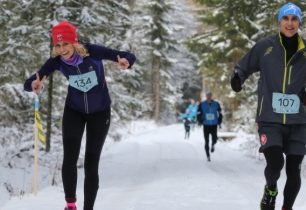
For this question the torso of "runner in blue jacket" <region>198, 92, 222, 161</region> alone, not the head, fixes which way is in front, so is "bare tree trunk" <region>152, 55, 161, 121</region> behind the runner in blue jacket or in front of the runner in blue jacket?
behind

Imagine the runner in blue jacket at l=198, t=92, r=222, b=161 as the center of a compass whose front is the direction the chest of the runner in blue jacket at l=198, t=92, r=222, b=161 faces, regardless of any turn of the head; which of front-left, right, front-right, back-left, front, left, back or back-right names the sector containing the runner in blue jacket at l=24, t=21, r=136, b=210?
front

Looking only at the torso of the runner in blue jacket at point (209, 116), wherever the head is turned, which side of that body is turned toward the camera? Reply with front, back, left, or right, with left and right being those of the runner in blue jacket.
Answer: front

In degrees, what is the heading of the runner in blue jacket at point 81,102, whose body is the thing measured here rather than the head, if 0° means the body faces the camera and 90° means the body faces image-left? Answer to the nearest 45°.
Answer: approximately 0°

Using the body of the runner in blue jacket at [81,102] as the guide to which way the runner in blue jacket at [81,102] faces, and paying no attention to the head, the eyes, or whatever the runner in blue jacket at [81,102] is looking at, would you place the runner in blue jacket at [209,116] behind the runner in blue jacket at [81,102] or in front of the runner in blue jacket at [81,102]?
behind

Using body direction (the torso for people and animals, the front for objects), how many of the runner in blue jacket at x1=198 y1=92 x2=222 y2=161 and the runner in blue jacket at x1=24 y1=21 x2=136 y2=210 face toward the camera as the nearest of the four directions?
2

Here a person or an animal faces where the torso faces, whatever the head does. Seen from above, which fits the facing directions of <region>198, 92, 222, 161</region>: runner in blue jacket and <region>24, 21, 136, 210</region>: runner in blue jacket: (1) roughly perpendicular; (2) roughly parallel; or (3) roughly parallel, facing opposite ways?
roughly parallel

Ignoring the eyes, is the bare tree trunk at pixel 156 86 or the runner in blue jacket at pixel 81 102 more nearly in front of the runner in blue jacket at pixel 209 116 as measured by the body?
the runner in blue jacket
